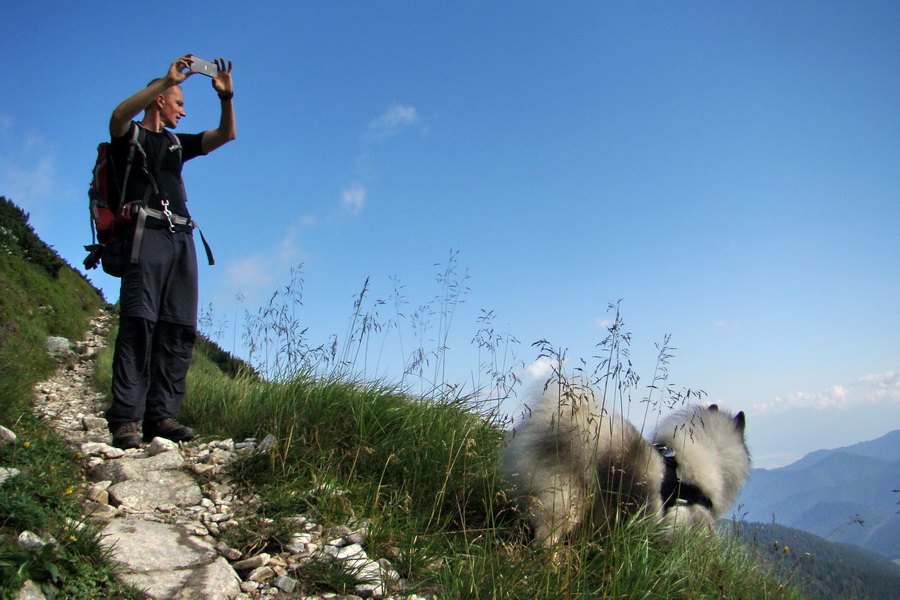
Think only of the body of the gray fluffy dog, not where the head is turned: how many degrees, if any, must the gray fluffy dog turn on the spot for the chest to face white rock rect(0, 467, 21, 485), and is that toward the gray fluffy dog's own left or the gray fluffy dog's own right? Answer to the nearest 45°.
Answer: approximately 135° to the gray fluffy dog's own left

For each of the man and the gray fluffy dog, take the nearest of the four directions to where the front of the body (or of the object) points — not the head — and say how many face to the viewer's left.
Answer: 0

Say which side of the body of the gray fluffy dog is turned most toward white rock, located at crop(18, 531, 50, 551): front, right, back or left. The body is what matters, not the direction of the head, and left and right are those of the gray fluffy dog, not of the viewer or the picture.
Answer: back

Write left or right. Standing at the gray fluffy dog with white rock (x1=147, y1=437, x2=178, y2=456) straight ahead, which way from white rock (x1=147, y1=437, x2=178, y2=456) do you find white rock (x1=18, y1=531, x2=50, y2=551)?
left

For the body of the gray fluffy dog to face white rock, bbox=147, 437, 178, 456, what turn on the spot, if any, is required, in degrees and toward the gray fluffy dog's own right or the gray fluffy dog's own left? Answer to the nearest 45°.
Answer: approximately 135° to the gray fluffy dog's own left

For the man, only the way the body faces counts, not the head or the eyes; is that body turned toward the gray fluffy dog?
yes

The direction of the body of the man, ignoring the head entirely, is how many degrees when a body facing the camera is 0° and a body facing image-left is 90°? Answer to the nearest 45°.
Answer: approximately 315°

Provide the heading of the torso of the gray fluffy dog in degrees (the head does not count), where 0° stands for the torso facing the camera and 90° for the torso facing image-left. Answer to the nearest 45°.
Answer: approximately 225°
